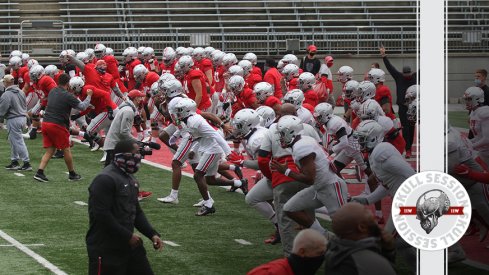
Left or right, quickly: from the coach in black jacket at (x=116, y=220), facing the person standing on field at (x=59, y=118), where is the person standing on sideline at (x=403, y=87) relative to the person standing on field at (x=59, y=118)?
right

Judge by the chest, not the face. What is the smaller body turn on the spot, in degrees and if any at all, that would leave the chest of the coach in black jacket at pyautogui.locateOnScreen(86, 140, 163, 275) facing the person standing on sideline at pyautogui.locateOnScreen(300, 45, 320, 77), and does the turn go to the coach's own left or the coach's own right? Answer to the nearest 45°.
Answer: approximately 135° to the coach's own left

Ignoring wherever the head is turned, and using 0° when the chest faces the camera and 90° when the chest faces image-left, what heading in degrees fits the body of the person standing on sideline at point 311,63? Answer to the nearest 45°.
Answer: approximately 0°

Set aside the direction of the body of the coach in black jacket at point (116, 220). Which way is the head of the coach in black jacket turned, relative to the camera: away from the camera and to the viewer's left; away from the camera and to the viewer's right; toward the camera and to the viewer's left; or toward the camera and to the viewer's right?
toward the camera and to the viewer's right

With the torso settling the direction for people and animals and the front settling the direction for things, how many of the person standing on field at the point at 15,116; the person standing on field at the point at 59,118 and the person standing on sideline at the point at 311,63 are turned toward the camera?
1
